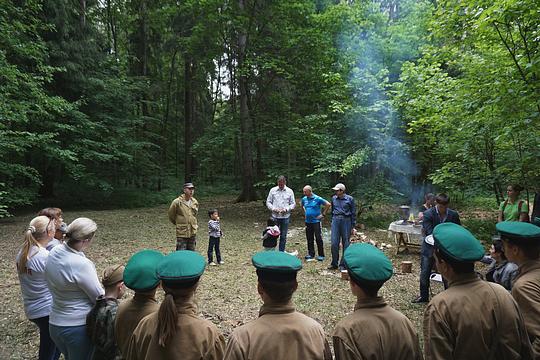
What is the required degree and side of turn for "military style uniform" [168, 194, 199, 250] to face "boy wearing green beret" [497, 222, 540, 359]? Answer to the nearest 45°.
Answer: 0° — it already faces them

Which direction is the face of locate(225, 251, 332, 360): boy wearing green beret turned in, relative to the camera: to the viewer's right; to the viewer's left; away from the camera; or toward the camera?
away from the camera

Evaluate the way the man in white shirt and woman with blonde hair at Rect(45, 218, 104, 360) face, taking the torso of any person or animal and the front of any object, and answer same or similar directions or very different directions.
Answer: very different directions

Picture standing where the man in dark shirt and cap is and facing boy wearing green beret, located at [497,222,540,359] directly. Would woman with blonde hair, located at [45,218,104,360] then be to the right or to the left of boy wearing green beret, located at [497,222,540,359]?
right

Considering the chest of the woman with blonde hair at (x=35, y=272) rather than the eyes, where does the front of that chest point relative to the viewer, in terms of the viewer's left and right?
facing away from the viewer and to the right of the viewer

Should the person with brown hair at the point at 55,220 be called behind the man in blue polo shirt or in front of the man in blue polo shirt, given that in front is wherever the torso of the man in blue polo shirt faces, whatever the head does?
in front

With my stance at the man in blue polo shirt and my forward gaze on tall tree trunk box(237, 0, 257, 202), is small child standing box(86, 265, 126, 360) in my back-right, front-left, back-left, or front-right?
back-left

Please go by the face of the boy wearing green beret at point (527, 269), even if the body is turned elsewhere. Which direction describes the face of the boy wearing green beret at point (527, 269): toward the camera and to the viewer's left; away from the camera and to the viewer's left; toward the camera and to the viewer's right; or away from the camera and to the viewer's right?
away from the camera and to the viewer's left

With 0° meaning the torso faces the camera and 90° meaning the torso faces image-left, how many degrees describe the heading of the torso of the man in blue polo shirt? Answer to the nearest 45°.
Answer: approximately 45°

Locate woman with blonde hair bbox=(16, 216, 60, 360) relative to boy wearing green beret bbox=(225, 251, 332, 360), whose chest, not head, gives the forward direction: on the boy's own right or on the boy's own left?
on the boy's own left

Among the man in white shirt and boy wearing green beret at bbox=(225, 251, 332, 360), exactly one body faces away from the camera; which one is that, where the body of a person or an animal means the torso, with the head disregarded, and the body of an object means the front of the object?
the boy wearing green beret

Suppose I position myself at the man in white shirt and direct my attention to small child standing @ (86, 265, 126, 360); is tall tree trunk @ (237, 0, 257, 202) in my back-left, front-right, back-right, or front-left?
back-right

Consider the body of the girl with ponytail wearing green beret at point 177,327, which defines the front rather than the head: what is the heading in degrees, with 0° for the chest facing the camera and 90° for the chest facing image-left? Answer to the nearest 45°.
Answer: approximately 180°

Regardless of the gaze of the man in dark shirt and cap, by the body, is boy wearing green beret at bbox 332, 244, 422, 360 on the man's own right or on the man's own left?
on the man's own left

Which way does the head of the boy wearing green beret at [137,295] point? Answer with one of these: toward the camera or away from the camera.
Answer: away from the camera
